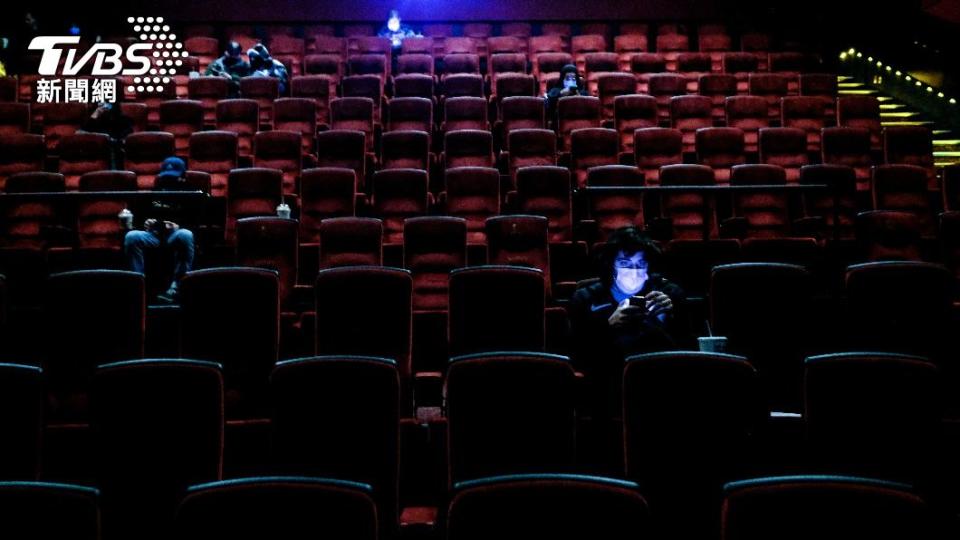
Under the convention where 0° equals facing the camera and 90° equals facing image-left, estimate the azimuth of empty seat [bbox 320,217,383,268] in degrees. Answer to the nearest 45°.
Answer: approximately 0°

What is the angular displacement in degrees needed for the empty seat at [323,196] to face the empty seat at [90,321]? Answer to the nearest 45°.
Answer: approximately 45° to its right

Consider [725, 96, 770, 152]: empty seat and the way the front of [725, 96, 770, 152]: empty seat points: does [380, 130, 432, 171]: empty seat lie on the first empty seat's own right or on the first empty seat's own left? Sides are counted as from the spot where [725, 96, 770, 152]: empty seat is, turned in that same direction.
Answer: on the first empty seat's own right

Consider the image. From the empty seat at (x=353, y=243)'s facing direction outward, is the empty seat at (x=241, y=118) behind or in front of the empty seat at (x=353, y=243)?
behind

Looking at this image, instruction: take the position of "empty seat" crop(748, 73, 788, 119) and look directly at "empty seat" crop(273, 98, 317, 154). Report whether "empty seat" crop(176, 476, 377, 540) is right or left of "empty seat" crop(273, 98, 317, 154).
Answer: left

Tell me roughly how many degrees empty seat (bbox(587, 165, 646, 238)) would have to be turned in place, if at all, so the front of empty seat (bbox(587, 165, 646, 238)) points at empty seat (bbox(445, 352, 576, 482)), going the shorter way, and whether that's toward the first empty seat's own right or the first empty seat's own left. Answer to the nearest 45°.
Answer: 0° — it already faces it

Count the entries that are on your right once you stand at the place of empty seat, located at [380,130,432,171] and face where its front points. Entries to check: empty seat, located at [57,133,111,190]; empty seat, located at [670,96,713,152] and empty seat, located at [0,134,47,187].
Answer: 2
